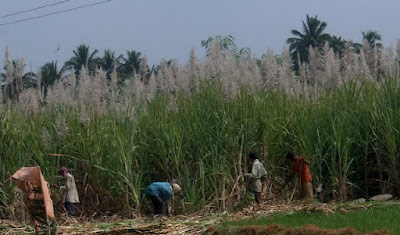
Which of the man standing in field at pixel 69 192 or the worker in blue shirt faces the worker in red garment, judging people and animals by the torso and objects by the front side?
the worker in blue shirt

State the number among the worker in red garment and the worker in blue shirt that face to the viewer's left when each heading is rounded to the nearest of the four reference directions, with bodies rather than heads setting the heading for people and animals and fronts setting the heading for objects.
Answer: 1

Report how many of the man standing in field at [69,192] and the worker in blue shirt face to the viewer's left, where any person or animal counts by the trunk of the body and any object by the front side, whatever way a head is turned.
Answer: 1

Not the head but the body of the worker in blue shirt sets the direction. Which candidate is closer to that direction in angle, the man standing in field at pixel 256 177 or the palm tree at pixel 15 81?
the man standing in field

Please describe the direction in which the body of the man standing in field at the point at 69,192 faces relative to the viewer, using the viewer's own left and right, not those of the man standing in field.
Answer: facing to the left of the viewer

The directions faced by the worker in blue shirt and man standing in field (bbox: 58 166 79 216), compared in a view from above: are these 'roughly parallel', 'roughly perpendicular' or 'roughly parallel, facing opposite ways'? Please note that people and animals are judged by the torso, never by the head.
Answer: roughly parallel, facing opposite ways

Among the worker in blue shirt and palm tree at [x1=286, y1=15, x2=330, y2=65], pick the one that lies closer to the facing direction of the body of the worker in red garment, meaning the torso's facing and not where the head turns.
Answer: the worker in blue shirt

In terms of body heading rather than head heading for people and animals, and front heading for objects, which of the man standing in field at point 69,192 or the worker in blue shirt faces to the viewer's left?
the man standing in field

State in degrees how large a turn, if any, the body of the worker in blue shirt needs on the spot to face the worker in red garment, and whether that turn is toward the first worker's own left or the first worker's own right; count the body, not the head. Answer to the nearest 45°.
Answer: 0° — they already face them

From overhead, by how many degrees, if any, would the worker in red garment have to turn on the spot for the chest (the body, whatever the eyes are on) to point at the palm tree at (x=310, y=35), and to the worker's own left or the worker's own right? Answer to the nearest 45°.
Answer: approximately 90° to the worker's own right

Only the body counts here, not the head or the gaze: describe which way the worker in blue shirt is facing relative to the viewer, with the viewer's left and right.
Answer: facing to the right of the viewer

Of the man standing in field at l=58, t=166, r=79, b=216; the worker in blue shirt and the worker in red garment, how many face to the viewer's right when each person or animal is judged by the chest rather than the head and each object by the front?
1

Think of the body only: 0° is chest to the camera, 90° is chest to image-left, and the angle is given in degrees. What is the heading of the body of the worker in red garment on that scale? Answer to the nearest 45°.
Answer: approximately 90°

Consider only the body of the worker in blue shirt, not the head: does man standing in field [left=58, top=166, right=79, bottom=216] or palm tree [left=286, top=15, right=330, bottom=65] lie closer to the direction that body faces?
the palm tree

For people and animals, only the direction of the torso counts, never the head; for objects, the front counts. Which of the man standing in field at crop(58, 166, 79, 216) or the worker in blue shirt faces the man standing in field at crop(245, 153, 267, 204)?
the worker in blue shirt
